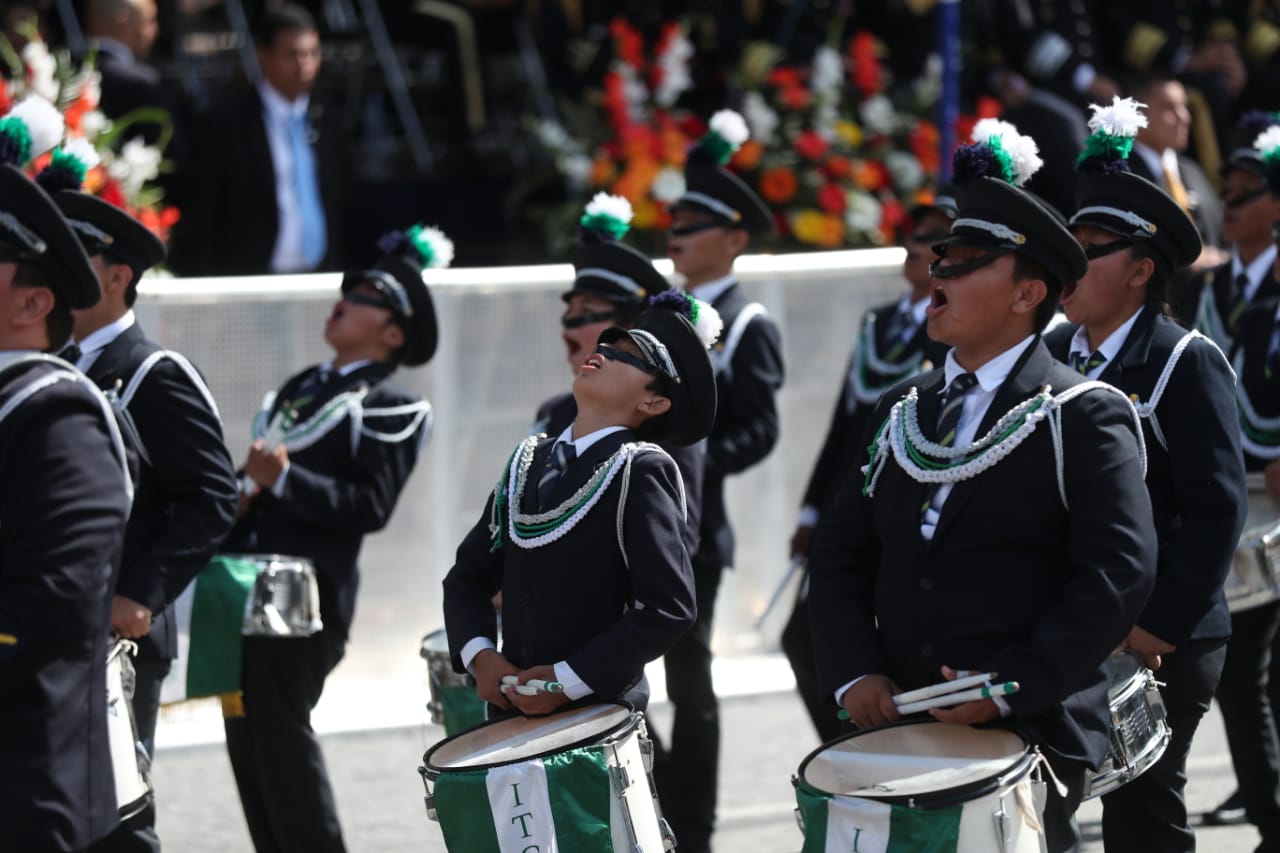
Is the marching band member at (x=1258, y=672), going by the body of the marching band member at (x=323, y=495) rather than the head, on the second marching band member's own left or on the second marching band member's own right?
on the second marching band member's own left

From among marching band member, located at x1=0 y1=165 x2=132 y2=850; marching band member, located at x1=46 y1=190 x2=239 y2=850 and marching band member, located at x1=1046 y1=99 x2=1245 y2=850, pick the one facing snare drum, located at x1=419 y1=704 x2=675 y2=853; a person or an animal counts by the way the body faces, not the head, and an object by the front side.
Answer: marching band member, located at x1=1046 y1=99 x2=1245 y2=850

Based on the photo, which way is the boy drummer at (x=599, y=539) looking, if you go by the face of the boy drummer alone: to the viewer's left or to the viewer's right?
to the viewer's left

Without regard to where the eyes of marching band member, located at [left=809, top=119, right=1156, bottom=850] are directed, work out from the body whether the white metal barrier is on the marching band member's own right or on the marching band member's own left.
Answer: on the marching band member's own right

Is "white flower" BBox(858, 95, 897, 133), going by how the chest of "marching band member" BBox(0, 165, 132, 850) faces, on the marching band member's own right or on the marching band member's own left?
on the marching band member's own right

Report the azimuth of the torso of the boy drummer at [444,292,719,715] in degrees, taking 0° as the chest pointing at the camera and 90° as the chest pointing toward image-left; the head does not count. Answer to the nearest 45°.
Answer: approximately 45°

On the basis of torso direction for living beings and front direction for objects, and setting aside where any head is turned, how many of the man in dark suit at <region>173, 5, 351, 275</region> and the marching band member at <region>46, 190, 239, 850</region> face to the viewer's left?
1

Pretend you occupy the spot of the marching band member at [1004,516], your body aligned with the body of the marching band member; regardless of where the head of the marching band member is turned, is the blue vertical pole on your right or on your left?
on your right

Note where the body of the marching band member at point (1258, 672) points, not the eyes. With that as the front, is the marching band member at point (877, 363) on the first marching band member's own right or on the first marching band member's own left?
on the first marching band member's own right

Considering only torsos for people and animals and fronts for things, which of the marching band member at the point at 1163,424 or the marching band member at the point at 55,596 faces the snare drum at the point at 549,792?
the marching band member at the point at 1163,424

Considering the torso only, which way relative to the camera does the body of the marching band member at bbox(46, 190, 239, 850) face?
to the viewer's left

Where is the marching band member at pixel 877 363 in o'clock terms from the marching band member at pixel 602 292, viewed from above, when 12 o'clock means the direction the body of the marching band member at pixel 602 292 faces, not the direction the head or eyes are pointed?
the marching band member at pixel 877 363 is roughly at 6 o'clock from the marching band member at pixel 602 292.
